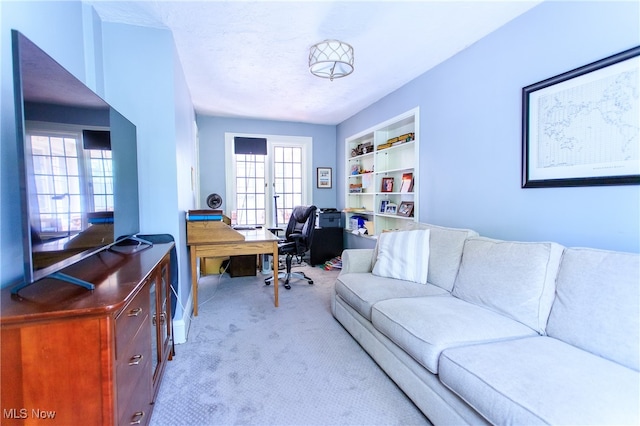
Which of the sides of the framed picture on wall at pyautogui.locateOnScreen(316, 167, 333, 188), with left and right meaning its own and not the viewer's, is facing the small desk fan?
right

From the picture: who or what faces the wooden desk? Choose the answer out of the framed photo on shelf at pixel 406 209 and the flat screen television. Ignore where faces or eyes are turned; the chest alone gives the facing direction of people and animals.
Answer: the framed photo on shelf

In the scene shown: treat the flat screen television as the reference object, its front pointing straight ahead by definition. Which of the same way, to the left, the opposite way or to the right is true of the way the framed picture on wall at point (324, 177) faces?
to the right

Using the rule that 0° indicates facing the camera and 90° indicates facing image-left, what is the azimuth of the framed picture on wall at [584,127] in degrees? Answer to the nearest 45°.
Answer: approximately 45°

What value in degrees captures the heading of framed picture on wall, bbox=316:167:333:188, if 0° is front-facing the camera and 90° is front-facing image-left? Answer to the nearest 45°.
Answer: approximately 0°

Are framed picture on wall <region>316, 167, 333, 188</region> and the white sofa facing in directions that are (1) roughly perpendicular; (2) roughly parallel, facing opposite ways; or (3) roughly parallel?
roughly perpendicular

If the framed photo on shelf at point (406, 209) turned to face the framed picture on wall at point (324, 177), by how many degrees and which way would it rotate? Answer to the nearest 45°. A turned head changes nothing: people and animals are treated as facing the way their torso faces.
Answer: approximately 90° to its right

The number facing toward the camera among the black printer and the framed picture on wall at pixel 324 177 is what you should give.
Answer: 2

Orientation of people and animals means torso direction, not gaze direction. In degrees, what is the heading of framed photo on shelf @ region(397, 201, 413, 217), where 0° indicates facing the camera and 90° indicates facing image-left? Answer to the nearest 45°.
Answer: approximately 45°

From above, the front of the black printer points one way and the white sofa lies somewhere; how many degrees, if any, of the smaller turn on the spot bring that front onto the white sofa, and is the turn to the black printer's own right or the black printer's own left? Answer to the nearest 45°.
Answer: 0° — it already faces it
